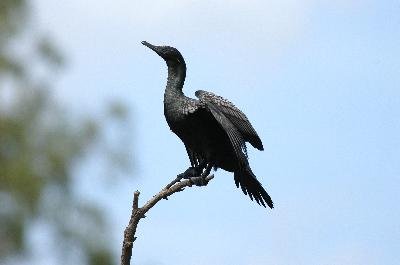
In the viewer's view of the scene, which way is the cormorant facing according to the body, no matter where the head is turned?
to the viewer's left
